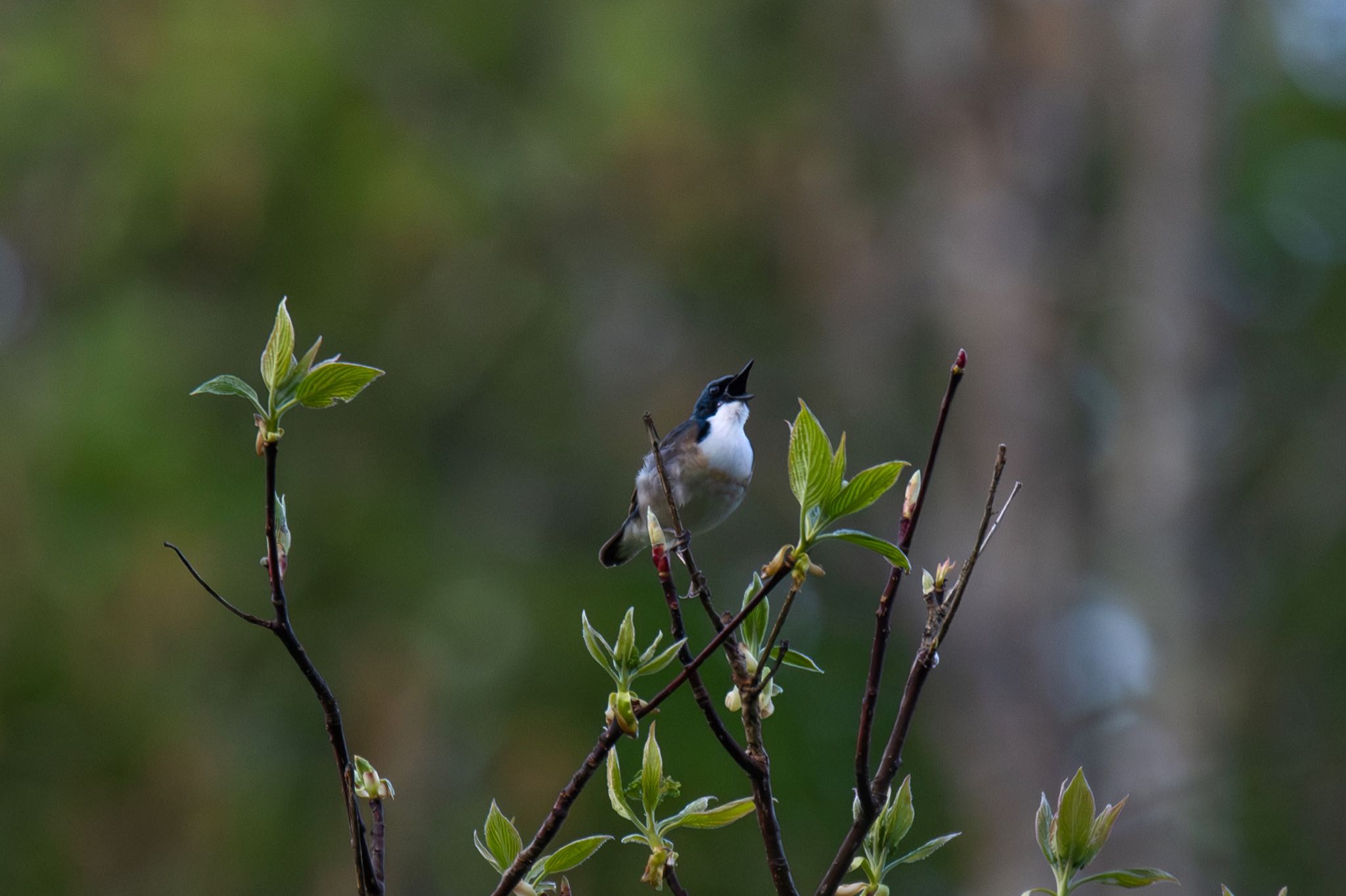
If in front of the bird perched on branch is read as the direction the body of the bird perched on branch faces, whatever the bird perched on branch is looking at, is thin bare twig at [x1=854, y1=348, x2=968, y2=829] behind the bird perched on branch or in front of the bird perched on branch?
in front

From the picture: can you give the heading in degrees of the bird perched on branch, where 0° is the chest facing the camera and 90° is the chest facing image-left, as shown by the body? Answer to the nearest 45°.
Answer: approximately 315°

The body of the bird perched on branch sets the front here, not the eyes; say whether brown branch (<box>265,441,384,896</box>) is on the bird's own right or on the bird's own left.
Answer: on the bird's own right
